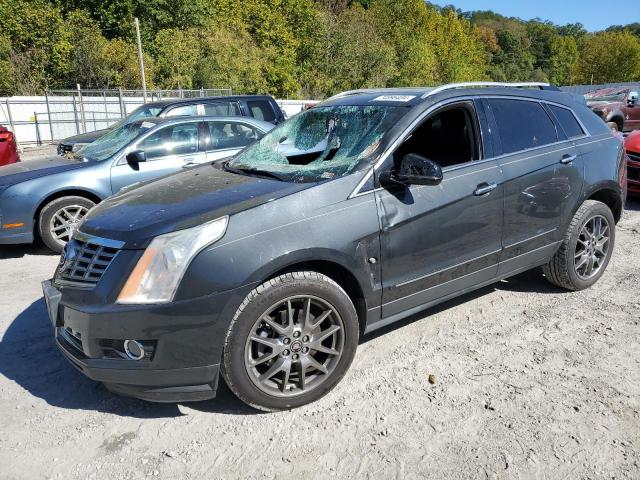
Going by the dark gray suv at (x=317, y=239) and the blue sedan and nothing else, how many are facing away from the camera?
0

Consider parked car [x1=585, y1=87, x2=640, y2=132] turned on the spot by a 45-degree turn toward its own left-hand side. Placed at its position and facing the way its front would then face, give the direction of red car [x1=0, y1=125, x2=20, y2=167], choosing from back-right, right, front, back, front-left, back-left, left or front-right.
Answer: front-right

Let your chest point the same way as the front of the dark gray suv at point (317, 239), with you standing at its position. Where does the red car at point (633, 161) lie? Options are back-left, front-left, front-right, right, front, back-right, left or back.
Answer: back

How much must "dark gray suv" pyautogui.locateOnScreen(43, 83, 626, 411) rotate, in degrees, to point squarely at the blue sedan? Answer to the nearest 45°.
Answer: approximately 90° to its right

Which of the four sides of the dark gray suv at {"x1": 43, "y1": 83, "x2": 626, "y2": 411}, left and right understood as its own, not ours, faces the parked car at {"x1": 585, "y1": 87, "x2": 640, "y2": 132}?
back

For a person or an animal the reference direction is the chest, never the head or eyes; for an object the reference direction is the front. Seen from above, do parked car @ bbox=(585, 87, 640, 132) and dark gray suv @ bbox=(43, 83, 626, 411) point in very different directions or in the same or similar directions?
same or similar directions

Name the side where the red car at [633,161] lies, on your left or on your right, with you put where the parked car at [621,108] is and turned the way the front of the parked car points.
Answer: on your left

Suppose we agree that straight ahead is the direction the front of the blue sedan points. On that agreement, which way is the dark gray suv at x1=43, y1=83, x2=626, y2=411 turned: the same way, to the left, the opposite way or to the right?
the same way

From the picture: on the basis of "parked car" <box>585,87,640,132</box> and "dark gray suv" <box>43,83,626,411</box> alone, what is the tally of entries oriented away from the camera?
0

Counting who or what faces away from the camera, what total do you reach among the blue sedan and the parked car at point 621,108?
0

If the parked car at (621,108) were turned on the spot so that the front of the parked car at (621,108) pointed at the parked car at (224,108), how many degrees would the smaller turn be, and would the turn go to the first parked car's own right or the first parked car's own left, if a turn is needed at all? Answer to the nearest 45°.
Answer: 0° — it already faces it

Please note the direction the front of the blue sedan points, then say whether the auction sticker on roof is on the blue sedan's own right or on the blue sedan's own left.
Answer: on the blue sedan's own left

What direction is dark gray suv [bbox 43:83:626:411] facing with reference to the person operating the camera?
facing the viewer and to the left of the viewer

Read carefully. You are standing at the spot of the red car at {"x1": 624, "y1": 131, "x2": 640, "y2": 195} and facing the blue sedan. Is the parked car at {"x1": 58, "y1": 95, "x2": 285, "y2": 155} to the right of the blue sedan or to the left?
right

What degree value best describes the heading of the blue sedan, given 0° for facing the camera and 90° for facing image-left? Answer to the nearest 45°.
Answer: approximately 45°

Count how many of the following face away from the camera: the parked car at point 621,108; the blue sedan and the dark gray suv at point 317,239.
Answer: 0
